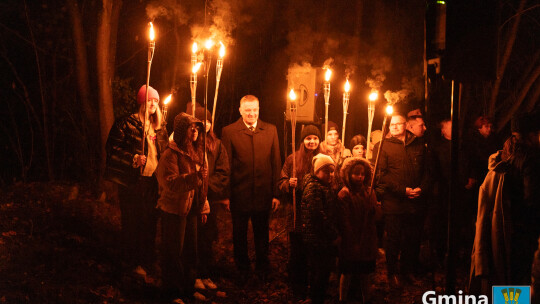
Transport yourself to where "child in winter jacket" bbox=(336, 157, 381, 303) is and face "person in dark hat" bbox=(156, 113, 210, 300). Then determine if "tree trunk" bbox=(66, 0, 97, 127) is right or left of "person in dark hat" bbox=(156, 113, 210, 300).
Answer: right

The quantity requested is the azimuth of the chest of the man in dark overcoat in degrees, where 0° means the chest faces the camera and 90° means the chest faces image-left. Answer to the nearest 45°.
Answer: approximately 0°

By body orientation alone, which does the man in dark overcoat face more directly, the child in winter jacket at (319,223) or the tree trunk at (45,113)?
the child in winter jacket

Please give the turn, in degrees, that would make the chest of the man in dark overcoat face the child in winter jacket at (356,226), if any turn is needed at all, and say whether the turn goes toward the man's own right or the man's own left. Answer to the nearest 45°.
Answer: approximately 45° to the man's own left

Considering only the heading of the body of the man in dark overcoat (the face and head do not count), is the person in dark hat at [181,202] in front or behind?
in front

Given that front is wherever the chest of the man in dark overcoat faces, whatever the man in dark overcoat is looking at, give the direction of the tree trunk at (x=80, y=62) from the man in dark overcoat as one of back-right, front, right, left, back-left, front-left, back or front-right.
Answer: back-right

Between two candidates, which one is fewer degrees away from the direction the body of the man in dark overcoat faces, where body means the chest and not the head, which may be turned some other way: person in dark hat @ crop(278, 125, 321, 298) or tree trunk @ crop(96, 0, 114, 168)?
the person in dark hat

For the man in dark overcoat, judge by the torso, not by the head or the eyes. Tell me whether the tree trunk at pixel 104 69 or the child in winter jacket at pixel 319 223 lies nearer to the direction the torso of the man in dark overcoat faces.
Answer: the child in winter jacket

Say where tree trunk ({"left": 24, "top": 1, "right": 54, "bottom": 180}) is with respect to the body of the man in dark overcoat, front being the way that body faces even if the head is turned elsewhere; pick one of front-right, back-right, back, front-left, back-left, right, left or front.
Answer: back-right

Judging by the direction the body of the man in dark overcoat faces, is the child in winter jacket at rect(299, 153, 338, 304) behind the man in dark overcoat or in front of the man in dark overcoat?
in front

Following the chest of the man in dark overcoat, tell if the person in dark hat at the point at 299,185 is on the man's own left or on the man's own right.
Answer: on the man's own left

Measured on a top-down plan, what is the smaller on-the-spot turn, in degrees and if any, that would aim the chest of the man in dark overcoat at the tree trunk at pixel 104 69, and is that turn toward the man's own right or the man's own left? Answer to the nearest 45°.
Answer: approximately 135° to the man's own right
